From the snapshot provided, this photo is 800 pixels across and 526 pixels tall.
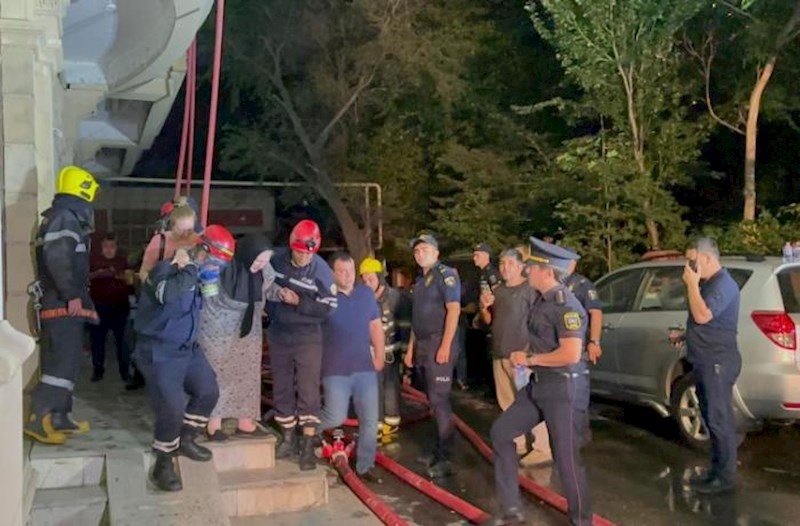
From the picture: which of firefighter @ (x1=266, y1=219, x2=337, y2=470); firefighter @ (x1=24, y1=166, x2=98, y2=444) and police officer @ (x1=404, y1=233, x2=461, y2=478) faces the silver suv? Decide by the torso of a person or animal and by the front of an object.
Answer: firefighter @ (x1=24, y1=166, x2=98, y2=444)

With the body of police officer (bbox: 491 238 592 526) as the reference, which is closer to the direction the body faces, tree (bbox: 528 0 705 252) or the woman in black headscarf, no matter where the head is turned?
the woman in black headscarf

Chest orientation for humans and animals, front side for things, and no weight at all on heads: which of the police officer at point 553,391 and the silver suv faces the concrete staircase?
the police officer

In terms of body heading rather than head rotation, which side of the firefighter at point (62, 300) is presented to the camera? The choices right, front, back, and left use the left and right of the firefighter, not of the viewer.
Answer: right

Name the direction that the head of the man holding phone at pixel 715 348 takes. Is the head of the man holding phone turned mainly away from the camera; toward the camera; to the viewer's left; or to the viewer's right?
to the viewer's left

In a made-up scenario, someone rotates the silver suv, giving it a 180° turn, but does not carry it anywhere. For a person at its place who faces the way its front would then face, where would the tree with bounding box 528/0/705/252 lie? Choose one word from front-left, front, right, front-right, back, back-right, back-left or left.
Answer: back-left

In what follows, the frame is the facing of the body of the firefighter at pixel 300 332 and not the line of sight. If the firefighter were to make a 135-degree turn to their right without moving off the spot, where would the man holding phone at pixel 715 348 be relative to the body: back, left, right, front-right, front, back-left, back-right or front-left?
back-right

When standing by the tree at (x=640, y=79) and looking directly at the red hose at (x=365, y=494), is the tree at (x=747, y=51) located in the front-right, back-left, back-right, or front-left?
back-left

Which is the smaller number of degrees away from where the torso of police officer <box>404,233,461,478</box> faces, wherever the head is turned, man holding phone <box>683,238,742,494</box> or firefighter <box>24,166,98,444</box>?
the firefighter

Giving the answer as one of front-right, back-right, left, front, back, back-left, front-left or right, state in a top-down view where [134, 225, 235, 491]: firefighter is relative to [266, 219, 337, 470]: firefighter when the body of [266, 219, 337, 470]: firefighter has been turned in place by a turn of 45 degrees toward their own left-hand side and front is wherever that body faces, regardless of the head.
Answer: right

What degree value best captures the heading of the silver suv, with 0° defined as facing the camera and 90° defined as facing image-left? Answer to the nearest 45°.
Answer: approximately 135°

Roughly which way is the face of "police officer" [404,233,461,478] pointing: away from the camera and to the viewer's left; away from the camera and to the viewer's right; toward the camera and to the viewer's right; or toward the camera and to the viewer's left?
toward the camera and to the viewer's left

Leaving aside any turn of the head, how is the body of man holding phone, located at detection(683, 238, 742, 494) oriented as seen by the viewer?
to the viewer's left

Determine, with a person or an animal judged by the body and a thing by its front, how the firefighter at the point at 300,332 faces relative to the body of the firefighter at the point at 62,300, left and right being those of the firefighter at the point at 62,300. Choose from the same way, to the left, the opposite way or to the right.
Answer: to the right
